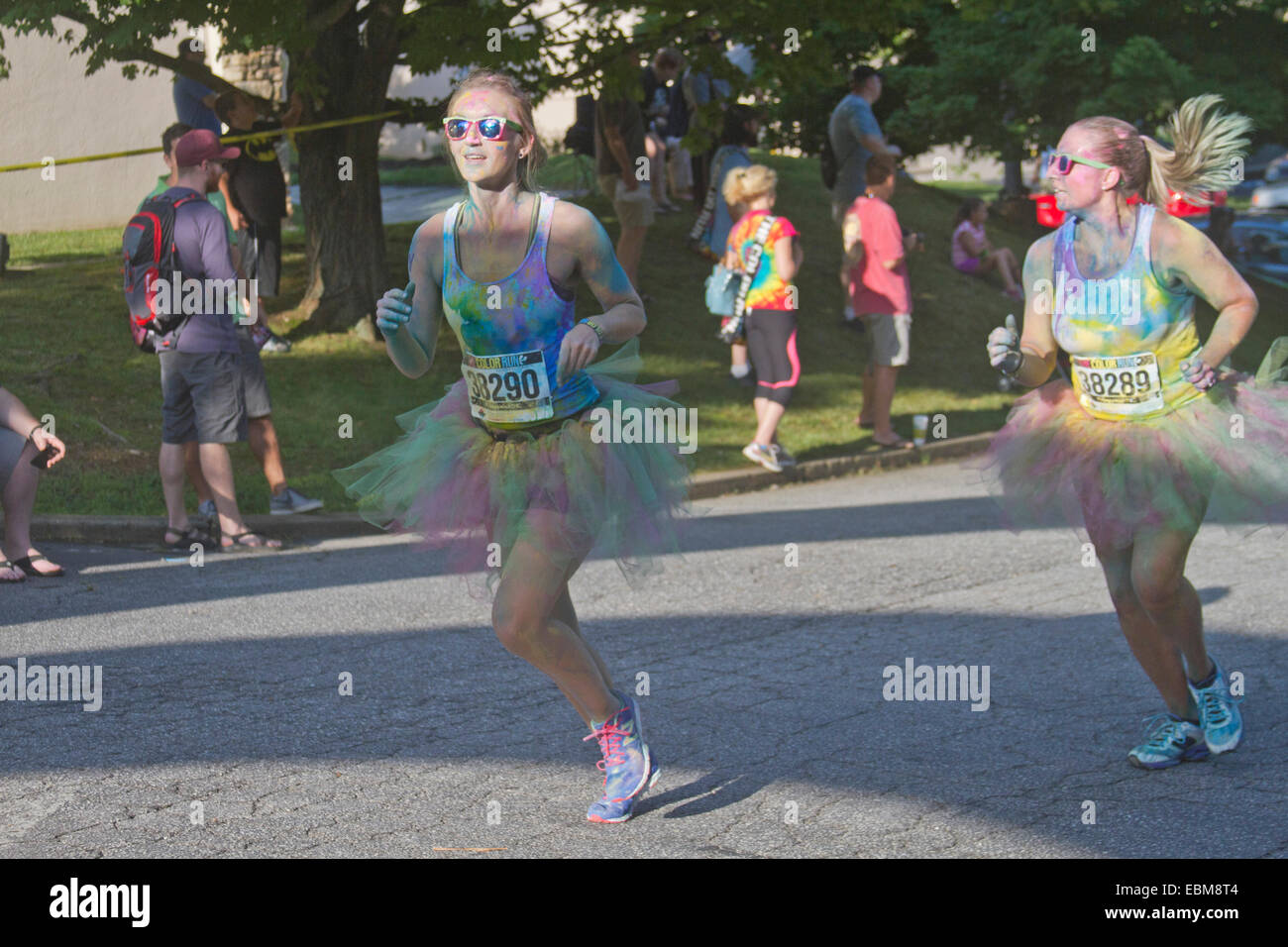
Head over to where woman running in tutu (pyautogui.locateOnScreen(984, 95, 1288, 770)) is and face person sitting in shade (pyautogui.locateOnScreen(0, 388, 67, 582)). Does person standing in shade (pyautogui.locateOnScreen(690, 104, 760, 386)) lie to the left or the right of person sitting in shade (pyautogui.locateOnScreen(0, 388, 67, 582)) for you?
right

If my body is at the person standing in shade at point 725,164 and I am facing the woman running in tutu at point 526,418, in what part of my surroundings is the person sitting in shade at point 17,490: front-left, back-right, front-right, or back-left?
front-right

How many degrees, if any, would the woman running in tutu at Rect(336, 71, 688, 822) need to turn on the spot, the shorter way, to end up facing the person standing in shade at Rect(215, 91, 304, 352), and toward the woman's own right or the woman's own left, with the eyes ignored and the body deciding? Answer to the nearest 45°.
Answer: approximately 135° to the woman's own right

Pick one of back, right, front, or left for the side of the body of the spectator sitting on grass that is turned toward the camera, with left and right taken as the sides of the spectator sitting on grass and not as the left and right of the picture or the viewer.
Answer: right

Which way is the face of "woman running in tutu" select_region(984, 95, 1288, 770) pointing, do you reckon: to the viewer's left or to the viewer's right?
to the viewer's left

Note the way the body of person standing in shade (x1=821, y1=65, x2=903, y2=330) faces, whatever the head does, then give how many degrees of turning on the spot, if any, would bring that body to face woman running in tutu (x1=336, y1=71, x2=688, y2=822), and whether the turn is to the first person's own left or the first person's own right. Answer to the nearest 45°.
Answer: approximately 90° to the first person's own right

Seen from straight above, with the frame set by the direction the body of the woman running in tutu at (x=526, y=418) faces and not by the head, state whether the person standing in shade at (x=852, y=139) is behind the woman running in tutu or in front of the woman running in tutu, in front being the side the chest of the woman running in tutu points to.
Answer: behind

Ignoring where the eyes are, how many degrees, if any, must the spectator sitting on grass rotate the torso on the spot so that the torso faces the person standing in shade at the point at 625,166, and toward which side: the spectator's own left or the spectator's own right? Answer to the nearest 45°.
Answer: approximately 135° to the spectator's own right

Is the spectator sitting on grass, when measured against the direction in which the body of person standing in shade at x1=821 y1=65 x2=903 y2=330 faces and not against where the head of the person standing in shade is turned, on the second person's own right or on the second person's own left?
on the second person's own left

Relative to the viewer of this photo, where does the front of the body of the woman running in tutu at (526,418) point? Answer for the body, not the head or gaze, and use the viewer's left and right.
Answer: facing the viewer and to the left of the viewer

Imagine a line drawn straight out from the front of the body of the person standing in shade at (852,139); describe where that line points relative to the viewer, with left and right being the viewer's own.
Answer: facing to the right of the viewer

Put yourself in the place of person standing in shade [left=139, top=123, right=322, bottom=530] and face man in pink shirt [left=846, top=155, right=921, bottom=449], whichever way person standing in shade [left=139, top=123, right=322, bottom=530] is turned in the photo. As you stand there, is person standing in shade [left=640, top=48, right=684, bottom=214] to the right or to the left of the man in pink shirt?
left

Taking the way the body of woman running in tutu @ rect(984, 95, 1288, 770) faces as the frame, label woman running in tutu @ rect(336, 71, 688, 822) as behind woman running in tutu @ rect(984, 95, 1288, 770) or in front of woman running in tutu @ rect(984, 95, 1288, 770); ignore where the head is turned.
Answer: in front
